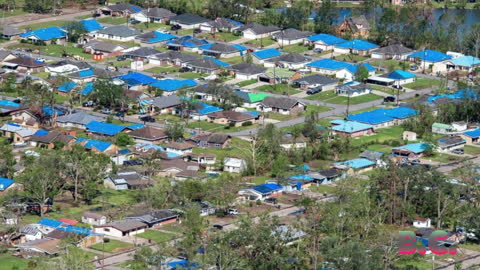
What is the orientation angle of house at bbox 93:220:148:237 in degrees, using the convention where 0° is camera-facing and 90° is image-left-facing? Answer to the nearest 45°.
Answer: approximately 315°

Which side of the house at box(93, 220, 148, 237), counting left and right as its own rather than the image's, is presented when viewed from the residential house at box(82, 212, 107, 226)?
back

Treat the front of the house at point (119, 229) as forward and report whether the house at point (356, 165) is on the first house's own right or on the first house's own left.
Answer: on the first house's own left

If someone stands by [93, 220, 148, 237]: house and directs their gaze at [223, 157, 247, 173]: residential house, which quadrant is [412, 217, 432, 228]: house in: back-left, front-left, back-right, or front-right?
front-right

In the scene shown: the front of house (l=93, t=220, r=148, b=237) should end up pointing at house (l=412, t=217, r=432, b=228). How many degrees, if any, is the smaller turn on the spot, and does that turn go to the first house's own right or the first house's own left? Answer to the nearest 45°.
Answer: approximately 45° to the first house's own left

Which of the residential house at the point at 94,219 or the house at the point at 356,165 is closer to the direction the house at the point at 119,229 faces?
the house

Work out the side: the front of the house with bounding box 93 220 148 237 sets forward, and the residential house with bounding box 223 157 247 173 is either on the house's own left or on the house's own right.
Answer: on the house's own left

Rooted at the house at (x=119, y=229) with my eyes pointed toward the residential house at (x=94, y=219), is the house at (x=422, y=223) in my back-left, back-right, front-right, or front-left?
back-right
